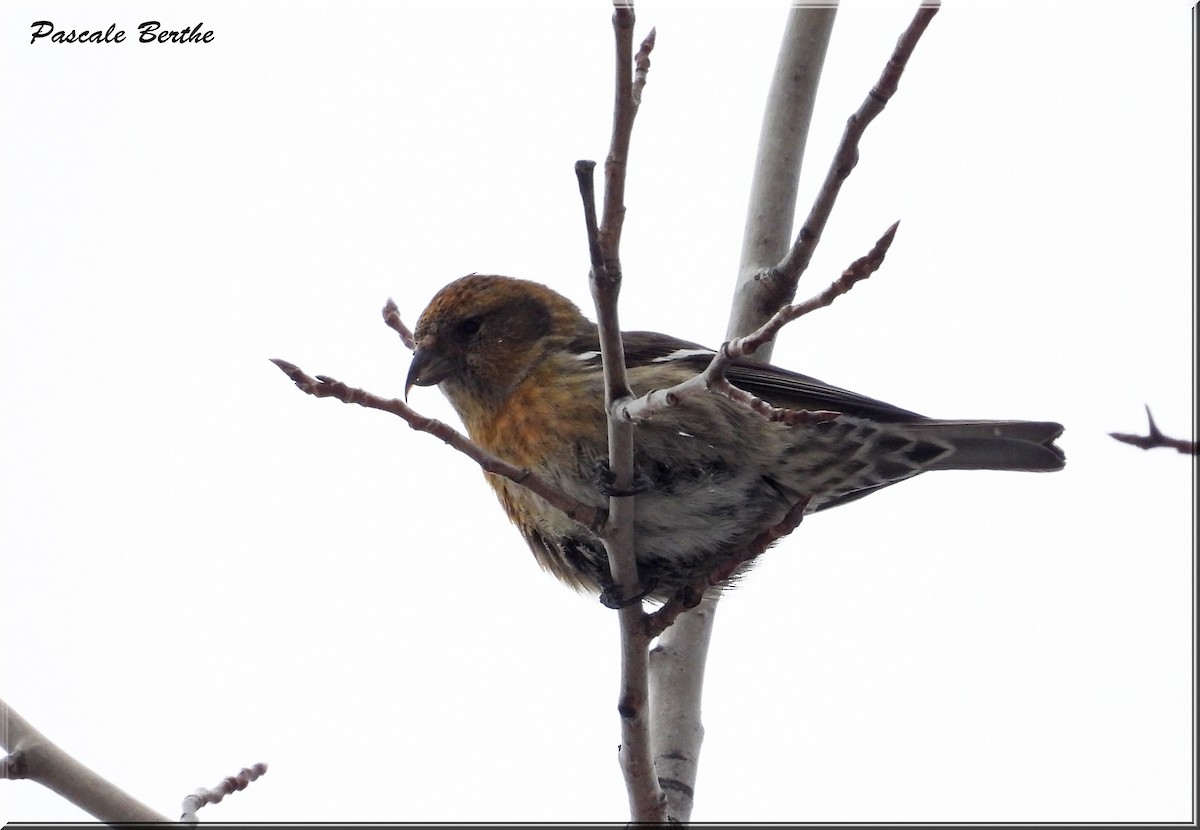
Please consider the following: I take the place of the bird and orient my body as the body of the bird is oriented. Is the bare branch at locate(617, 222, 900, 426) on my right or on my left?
on my left

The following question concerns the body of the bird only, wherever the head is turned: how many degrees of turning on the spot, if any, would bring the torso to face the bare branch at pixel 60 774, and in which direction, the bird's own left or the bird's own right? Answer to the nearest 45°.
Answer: approximately 45° to the bird's own left

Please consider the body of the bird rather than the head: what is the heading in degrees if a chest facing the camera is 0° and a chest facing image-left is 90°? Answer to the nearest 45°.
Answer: approximately 90°
